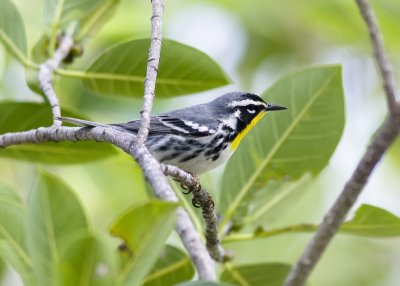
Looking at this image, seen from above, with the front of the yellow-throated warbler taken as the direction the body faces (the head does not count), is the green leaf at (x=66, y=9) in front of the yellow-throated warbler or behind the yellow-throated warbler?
behind

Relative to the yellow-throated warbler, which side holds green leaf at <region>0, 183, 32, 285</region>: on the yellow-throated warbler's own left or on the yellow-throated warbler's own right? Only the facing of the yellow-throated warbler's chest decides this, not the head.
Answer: on the yellow-throated warbler's own right

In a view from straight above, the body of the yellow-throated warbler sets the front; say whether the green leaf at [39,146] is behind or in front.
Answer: behind

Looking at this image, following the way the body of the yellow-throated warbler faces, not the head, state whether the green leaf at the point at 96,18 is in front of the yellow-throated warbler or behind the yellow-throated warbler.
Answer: behind

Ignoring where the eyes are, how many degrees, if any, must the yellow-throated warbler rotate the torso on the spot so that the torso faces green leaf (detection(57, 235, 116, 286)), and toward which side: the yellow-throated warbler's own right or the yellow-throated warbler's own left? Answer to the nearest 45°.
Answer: approximately 90° to the yellow-throated warbler's own right

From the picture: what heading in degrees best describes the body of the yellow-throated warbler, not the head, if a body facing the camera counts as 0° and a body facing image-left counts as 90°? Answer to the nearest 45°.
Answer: approximately 270°
